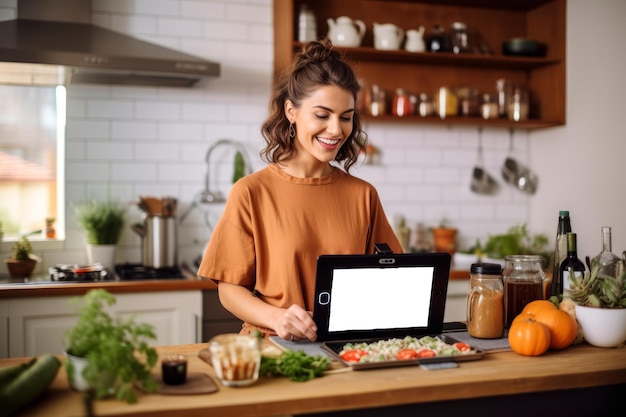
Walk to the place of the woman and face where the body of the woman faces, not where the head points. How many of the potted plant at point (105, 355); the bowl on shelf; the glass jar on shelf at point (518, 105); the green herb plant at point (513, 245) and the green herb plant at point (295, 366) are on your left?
3

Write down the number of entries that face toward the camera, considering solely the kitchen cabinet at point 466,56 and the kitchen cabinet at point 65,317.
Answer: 2

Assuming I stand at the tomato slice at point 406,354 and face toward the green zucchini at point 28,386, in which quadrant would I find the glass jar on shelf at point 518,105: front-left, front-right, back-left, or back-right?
back-right

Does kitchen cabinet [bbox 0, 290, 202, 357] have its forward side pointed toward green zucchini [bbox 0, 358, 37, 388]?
yes

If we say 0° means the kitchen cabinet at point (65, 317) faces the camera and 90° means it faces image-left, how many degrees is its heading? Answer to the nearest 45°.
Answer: approximately 0°
